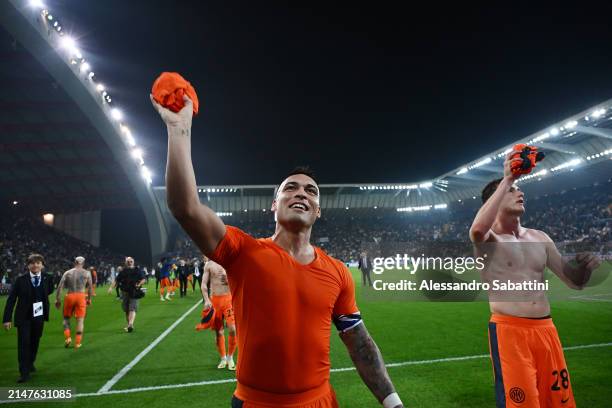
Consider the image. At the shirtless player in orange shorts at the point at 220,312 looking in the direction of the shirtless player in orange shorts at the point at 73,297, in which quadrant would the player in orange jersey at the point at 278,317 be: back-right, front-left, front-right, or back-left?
back-left

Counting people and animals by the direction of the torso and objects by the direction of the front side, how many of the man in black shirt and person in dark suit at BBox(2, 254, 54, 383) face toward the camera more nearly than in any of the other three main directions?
2

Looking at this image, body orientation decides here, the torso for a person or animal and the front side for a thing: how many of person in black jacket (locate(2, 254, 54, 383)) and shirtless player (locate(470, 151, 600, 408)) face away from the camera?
0

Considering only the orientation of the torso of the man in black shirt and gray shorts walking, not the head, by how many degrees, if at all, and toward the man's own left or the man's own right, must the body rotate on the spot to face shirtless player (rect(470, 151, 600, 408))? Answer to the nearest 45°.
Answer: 0° — they already face them

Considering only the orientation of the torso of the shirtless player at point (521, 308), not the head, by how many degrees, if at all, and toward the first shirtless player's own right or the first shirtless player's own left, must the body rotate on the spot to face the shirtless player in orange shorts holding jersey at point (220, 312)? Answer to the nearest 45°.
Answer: approximately 180°

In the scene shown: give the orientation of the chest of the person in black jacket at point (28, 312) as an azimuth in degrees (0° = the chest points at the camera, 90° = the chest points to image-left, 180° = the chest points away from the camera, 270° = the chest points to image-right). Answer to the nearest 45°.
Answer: approximately 0°

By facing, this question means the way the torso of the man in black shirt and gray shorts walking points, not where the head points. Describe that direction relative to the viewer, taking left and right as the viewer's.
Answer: facing the viewer

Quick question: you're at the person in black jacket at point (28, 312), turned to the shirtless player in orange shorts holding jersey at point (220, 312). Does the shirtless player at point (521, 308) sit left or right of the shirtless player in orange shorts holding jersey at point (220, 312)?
right

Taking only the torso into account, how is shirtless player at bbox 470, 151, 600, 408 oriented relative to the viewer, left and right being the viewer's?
facing the viewer and to the right of the viewer

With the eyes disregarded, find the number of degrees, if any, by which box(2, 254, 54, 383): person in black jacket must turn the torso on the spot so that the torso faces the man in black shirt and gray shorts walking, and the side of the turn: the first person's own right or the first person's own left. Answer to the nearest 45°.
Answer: approximately 135° to the first person's own left
